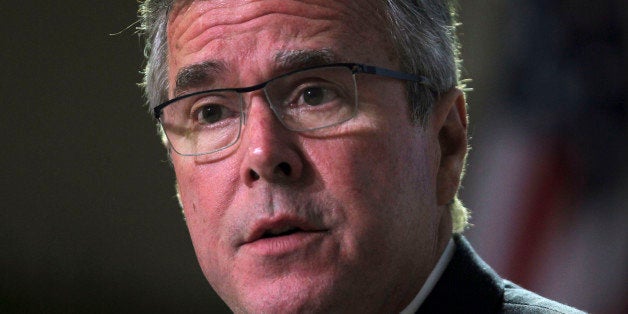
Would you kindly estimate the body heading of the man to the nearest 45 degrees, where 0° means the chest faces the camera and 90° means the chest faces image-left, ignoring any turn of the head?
approximately 45°
